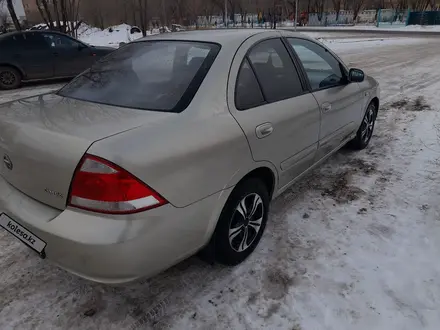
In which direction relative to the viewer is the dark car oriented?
to the viewer's right

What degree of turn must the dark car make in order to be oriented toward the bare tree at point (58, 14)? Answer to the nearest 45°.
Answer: approximately 90° to its left
